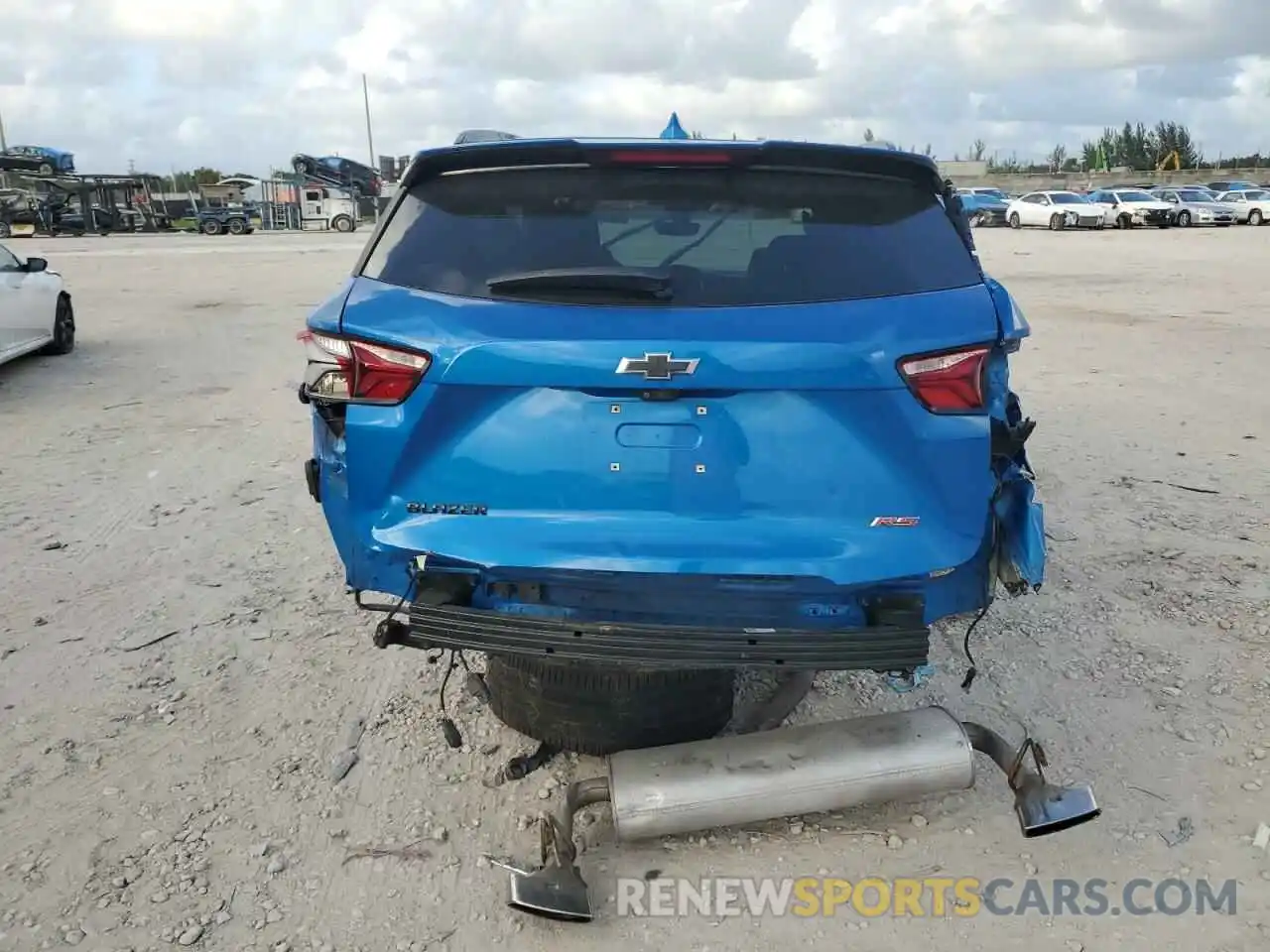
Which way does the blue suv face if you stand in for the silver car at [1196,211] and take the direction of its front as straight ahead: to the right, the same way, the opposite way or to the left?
the opposite way

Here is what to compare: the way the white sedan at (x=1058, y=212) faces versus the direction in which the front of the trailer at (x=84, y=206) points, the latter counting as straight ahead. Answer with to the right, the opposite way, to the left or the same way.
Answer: to the right

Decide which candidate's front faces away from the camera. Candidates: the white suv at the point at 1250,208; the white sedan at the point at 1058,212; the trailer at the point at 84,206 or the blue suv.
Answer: the blue suv

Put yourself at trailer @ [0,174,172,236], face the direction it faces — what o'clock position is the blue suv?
The blue suv is roughly at 3 o'clock from the trailer.

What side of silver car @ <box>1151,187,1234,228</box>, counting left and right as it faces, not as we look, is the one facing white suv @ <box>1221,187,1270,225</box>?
left

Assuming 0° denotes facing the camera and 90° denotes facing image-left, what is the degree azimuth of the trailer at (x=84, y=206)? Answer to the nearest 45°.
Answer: approximately 270°

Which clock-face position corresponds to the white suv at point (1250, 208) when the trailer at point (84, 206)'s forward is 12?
The white suv is roughly at 1 o'clock from the trailer.

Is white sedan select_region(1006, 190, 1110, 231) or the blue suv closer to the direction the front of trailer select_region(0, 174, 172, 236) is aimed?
the white sedan

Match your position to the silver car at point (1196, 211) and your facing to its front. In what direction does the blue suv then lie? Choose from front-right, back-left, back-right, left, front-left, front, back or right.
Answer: front-right

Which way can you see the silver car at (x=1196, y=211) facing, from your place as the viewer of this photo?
facing the viewer and to the right of the viewer

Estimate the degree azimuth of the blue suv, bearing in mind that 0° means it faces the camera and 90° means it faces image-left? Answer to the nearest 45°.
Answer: approximately 180°
